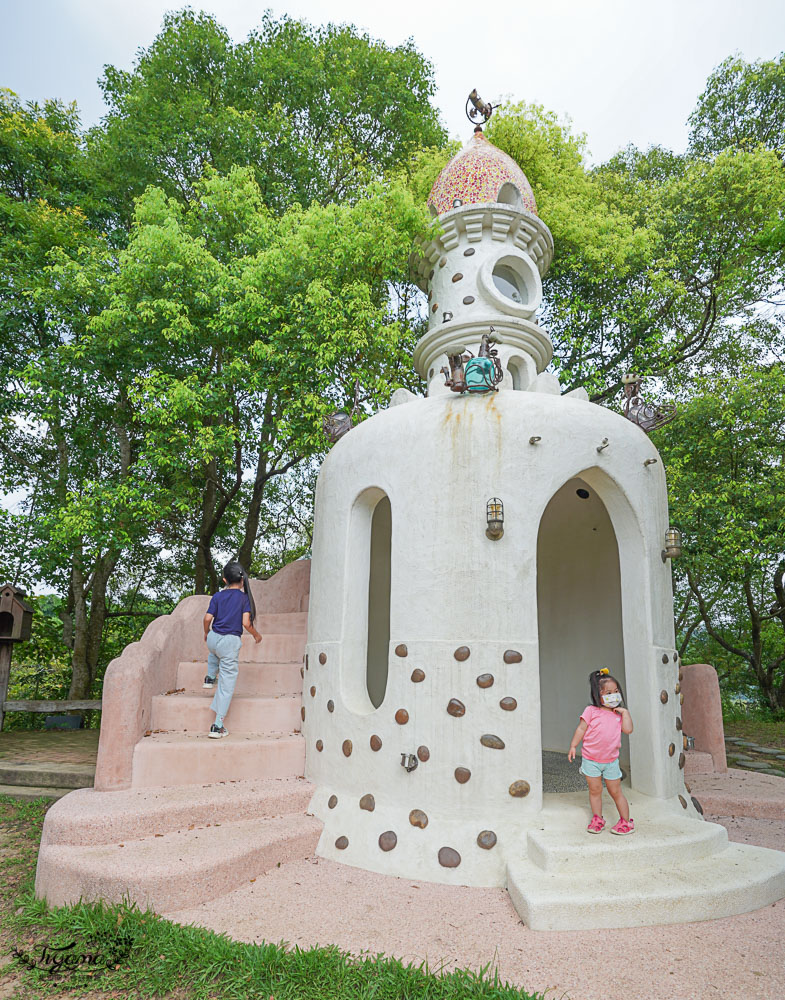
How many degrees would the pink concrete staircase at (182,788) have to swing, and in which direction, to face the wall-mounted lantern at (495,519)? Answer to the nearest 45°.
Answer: approximately 45° to its left

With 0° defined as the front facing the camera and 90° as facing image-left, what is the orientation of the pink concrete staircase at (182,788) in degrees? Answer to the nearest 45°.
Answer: approximately 0°

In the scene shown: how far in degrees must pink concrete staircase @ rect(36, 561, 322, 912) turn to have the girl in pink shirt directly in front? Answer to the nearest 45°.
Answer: approximately 45° to its left

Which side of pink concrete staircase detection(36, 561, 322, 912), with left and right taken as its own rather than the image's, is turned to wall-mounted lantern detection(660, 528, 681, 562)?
left

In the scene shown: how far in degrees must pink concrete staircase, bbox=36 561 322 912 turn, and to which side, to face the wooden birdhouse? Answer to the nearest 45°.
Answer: approximately 135° to its right
